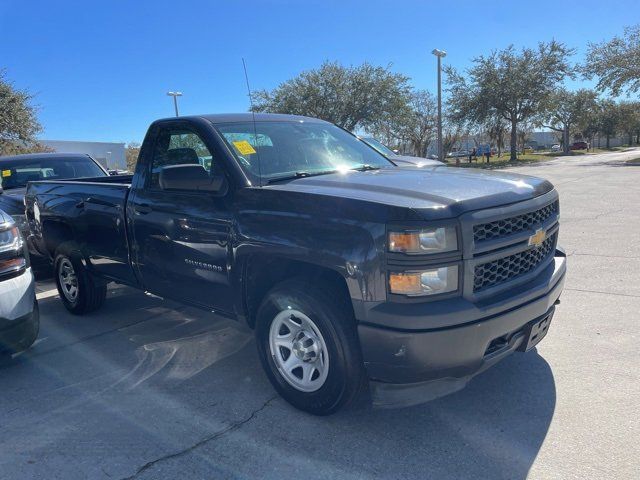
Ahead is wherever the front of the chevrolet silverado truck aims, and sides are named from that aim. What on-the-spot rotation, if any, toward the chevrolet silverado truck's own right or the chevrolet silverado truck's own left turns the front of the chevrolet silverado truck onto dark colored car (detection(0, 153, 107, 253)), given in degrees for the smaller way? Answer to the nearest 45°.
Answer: approximately 180°

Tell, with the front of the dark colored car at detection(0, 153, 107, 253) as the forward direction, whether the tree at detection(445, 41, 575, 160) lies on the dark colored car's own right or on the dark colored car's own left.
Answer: on the dark colored car's own left

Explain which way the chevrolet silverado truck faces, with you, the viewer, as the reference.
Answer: facing the viewer and to the right of the viewer

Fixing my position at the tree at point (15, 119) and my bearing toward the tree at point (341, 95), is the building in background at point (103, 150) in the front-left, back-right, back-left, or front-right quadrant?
front-left

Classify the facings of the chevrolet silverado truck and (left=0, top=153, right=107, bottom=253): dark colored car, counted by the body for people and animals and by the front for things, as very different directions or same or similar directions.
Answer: same or similar directions

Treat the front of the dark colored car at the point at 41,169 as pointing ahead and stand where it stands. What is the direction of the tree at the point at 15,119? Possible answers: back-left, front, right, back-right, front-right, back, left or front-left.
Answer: back-left

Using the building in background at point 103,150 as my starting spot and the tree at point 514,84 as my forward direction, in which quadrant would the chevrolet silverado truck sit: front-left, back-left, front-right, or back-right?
front-right

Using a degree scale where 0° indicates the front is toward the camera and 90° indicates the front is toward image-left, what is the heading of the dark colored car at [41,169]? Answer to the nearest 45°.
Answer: approximately 315°

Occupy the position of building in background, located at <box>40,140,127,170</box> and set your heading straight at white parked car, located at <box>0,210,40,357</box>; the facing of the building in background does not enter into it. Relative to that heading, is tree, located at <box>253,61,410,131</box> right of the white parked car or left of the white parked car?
left

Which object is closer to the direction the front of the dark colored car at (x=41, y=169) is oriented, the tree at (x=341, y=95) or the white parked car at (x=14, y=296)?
the white parked car

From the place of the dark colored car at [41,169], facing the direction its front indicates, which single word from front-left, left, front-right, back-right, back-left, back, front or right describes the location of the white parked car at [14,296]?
front-right

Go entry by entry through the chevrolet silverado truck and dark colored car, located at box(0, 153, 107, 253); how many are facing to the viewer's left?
0

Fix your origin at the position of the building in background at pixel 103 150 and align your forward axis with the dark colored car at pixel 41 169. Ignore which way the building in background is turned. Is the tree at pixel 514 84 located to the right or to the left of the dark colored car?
left

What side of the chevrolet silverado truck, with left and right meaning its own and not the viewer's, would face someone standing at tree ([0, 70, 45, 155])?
back
